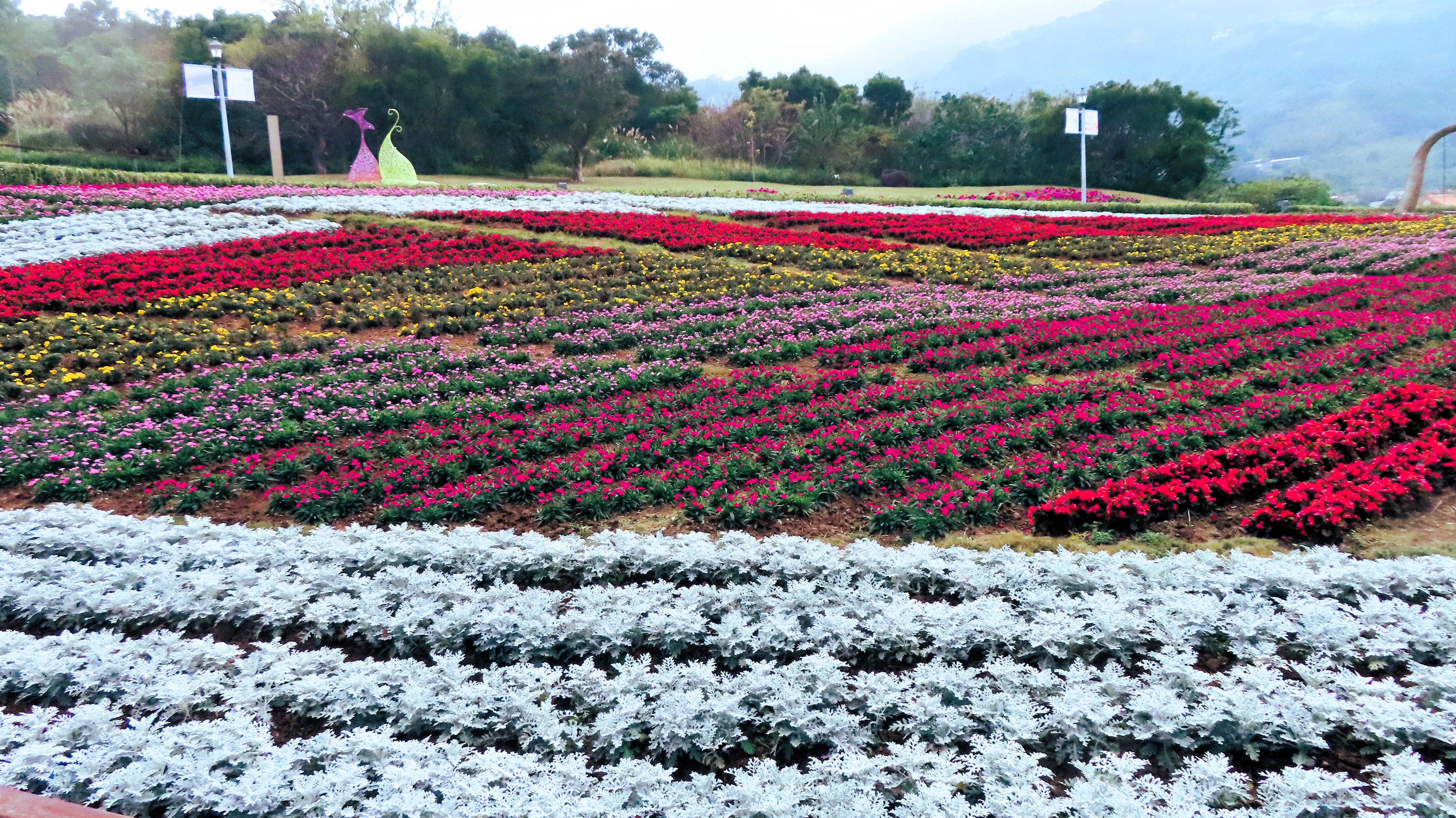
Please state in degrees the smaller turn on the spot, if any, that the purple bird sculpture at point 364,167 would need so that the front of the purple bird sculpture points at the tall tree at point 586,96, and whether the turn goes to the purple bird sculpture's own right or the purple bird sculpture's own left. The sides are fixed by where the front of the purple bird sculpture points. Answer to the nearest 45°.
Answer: approximately 135° to the purple bird sculpture's own right

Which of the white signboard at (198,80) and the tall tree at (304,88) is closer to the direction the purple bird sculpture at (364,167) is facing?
the white signboard

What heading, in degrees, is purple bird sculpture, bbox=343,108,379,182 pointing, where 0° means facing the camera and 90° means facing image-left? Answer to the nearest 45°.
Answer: approximately 270°

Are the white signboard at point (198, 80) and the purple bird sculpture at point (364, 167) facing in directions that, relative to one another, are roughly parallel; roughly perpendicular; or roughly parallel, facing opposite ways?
roughly perpendicular

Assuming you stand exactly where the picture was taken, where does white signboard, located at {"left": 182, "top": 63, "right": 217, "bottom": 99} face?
facing the viewer

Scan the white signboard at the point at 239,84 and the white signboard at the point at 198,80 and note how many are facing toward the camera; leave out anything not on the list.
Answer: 2

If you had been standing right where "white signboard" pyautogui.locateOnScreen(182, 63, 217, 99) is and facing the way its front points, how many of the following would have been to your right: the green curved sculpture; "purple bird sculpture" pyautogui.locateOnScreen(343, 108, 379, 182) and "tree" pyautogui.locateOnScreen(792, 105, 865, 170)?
0

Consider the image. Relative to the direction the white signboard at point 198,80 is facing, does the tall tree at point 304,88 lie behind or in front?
behind

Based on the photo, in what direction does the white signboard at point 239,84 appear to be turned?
toward the camera

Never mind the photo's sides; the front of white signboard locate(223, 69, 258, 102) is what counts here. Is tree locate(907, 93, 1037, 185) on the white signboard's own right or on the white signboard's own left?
on the white signboard's own left

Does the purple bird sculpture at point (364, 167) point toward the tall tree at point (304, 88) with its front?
no

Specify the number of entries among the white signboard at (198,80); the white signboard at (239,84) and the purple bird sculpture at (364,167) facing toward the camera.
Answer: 2
